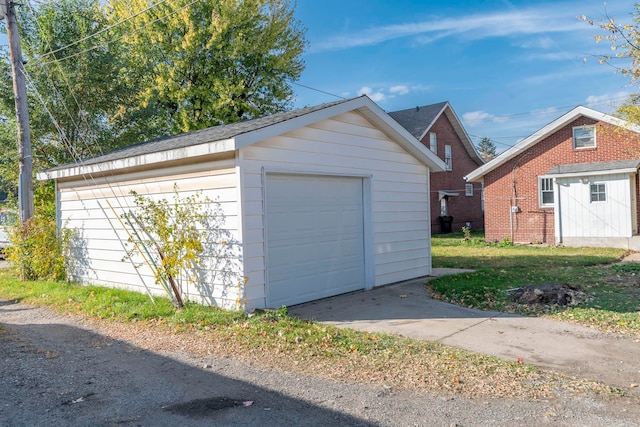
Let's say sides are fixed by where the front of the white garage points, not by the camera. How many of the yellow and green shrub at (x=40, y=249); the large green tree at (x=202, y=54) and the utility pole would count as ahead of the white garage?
0

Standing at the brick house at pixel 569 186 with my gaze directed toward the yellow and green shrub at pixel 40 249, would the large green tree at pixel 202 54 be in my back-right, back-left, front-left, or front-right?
front-right

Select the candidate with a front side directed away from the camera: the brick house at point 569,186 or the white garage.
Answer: the brick house

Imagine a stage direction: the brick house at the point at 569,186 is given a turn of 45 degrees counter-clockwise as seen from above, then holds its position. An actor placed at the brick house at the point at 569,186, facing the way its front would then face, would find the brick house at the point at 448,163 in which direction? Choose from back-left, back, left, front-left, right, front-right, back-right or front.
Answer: front

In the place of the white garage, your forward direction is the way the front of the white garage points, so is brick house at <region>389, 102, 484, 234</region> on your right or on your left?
on your left

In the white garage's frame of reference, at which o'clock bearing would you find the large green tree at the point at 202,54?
The large green tree is roughly at 7 o'clock from the white garage.

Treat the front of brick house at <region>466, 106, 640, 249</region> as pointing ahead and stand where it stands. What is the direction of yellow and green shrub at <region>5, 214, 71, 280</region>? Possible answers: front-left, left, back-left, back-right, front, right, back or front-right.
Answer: back-left

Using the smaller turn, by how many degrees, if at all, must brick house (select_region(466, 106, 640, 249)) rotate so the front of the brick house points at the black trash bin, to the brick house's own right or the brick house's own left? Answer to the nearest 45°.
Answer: approximately 45° to the brick house's own left

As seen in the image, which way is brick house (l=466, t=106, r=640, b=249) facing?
away from the camera

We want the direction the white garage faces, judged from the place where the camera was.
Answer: facing the viewer and to the right of the viewer

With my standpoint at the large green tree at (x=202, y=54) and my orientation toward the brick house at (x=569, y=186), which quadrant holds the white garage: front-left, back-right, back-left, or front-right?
front-right

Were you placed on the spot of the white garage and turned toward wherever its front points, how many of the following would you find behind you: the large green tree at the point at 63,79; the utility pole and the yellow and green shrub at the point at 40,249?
3

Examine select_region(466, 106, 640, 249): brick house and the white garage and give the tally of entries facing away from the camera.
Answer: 1

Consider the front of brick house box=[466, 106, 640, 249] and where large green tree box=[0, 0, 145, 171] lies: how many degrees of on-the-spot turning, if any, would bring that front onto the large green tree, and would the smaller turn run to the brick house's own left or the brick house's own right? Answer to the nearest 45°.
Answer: approximately 135° to the brick house's own left

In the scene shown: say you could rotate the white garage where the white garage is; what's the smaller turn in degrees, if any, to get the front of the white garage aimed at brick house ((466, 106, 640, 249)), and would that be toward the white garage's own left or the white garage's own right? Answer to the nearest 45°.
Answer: approximately 90° to the white garage's own left
